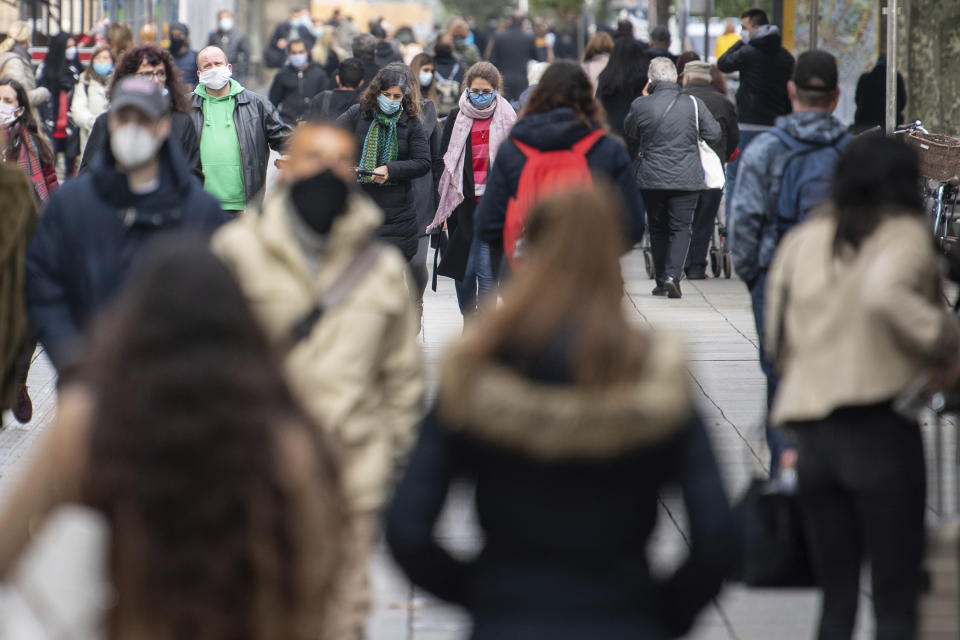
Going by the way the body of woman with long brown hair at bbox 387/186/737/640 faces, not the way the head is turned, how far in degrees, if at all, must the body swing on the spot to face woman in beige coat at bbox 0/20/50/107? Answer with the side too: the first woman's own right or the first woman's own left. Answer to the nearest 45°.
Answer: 0° — they already face them

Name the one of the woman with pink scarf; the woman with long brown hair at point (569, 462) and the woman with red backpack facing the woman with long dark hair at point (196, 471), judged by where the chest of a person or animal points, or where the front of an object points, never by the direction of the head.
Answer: the woman with pink scarf

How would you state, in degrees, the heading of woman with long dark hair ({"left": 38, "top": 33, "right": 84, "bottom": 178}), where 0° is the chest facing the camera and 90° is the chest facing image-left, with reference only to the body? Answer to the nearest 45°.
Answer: approximately 315°

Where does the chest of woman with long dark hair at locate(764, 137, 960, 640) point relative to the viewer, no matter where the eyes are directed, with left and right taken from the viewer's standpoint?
facing away from the viewer

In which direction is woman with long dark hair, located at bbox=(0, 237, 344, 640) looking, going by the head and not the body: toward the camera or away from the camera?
away from the camera

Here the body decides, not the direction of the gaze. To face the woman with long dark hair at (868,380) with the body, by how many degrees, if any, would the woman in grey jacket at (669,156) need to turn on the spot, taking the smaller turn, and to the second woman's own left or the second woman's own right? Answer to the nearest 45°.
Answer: approximately 180°

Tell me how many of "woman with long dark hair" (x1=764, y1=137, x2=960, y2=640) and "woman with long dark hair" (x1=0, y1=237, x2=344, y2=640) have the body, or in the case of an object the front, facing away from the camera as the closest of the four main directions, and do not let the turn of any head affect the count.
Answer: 2

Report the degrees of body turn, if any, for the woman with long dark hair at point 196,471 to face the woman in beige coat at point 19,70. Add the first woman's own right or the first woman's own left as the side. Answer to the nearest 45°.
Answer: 0° — they already face them

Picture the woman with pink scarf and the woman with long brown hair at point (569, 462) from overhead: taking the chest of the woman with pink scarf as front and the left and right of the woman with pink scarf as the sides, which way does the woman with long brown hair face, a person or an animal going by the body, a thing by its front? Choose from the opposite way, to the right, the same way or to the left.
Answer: the opposite way

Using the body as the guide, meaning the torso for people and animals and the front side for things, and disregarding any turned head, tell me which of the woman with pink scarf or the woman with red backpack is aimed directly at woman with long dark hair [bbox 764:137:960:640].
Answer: the woman with pink scarf

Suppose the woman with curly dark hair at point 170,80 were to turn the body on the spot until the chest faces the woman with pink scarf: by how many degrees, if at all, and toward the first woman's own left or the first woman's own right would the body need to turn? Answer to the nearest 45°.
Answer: approximately 135° to the first woman's own left

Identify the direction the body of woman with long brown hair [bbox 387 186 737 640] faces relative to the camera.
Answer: away from the camera

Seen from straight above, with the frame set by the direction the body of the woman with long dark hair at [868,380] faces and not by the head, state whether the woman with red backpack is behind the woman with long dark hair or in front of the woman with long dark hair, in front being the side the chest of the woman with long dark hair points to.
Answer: in front

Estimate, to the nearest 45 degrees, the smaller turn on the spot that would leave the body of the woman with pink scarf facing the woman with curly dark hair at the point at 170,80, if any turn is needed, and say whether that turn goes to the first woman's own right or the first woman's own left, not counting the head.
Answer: approximately 45° to the first woman's own right
